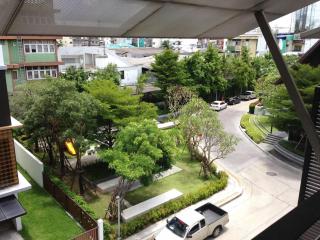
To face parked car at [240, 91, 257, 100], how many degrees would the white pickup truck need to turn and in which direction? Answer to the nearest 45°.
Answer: approximately 135° to its right

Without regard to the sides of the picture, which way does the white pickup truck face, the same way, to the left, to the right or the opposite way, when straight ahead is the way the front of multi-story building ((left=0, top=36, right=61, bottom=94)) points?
to the right

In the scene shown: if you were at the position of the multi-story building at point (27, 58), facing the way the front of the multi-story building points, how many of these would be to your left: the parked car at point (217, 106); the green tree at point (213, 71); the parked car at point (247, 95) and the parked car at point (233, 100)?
4

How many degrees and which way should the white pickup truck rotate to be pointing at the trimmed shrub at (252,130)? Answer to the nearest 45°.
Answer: approximately 135° to its right

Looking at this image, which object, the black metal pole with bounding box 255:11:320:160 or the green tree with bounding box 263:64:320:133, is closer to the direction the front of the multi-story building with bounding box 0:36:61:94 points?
the black metal pole

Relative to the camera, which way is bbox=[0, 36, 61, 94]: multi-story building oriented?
toward the camera

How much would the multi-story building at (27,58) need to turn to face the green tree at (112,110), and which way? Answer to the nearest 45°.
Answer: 0° — it already faces it

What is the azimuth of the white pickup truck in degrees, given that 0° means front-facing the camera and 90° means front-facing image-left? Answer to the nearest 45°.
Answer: approximately 45°

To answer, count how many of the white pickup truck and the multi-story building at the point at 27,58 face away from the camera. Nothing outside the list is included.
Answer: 0

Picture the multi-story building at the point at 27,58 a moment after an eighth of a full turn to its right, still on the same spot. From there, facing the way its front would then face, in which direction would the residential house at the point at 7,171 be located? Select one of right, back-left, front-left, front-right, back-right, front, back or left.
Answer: front-left

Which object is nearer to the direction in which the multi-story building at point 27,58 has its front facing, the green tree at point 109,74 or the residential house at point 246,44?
the green tree

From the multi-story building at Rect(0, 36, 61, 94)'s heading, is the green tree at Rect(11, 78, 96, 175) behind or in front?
in front

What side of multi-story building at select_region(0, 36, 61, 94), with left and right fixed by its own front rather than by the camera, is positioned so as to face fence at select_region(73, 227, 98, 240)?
front

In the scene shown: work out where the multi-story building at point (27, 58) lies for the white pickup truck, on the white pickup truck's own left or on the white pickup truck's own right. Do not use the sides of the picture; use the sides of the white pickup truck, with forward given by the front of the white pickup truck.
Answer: on the white pickup truck's own right

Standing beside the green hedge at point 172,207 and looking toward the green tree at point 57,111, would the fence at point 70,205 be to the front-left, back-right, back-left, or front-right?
front-left

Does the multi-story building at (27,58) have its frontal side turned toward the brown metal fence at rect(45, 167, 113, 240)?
yes

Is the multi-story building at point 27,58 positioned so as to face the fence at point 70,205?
yes

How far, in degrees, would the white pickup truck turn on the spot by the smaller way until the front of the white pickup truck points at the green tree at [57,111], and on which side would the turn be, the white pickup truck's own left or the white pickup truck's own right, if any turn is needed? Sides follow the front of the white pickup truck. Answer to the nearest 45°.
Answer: approximately 45° to the white pickup truck's own right

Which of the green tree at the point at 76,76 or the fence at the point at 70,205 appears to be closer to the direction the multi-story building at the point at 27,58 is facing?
the fence

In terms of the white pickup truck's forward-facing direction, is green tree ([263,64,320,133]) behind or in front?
behind
